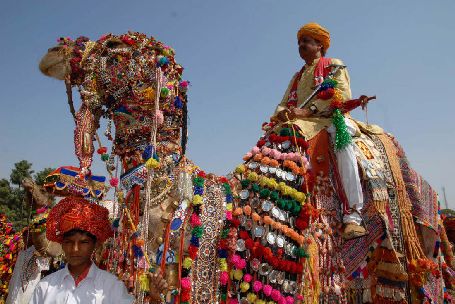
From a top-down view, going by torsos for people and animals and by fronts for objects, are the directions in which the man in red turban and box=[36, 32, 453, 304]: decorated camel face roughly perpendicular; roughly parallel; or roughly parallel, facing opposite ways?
roughly perpendicular

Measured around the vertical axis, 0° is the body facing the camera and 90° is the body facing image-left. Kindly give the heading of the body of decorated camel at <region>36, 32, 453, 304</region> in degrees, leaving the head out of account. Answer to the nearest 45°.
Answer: approximately 90°

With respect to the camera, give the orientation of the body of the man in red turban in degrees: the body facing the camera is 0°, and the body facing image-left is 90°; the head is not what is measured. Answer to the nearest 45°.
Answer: approximately 0°
